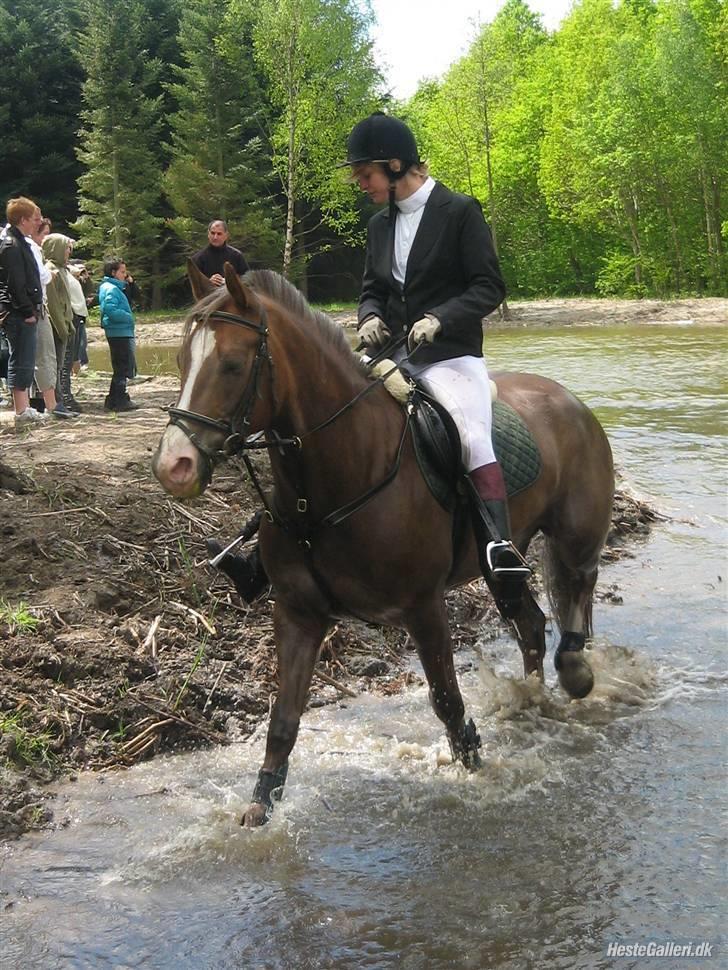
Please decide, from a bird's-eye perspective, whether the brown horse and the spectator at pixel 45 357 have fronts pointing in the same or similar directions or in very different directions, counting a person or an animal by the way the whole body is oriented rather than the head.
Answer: very different directions

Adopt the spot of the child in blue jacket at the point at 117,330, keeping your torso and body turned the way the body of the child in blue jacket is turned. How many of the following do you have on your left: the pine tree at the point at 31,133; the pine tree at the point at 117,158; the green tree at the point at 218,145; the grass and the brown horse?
3

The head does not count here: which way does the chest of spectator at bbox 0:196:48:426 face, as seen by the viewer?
to the viewer's right

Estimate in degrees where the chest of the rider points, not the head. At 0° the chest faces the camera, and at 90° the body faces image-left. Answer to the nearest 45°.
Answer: approximately 45°

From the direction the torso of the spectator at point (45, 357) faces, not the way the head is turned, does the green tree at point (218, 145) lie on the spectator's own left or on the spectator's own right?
on the spectator's own left

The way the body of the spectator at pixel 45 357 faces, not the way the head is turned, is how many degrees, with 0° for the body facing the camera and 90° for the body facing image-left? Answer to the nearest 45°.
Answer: approximately 270°

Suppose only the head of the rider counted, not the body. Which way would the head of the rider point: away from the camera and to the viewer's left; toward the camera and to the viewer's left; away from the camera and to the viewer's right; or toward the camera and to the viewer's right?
toward the camera and to the viewer's left

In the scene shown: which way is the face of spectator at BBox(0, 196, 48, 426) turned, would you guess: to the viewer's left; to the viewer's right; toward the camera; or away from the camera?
to the viewer's right

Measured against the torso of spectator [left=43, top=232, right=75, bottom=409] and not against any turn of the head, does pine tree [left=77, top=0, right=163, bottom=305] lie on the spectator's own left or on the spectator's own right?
on the spectator's own left

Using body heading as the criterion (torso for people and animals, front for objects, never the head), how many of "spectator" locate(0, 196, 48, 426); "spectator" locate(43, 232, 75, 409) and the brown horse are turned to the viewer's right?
2

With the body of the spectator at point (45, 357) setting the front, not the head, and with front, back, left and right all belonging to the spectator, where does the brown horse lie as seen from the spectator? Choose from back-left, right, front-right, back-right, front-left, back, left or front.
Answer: right

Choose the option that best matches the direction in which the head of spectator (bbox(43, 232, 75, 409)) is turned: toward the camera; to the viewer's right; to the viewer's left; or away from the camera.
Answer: to the viewer's right

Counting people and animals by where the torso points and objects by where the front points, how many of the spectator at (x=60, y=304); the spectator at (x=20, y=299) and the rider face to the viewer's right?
2

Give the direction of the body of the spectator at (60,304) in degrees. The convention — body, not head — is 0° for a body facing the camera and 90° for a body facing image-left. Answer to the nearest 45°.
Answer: approximately 270°

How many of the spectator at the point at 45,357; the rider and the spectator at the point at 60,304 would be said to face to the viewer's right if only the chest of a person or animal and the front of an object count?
2

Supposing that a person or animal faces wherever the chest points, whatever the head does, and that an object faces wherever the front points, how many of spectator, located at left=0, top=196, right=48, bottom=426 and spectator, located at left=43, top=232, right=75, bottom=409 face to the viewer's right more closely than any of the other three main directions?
2
